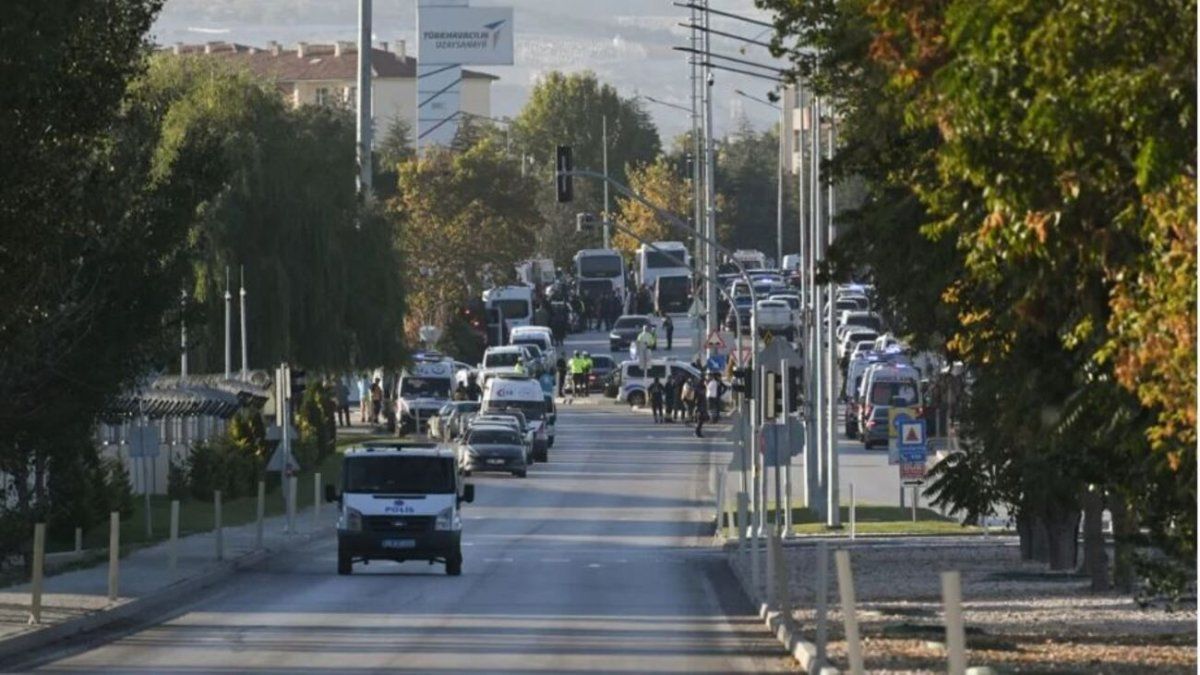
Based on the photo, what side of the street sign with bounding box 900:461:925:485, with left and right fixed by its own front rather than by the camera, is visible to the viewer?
front

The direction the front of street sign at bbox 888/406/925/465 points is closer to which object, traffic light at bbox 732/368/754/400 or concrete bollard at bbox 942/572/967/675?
the concrete bollard

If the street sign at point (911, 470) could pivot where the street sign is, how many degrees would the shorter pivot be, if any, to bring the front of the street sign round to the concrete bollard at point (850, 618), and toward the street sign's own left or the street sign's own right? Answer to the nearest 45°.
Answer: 0° — it already faces it

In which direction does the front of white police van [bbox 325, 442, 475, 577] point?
toward the camera

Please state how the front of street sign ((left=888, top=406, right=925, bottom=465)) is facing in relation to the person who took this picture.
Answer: facing the viewer

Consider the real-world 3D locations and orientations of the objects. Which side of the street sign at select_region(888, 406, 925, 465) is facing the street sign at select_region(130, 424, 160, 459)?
right
